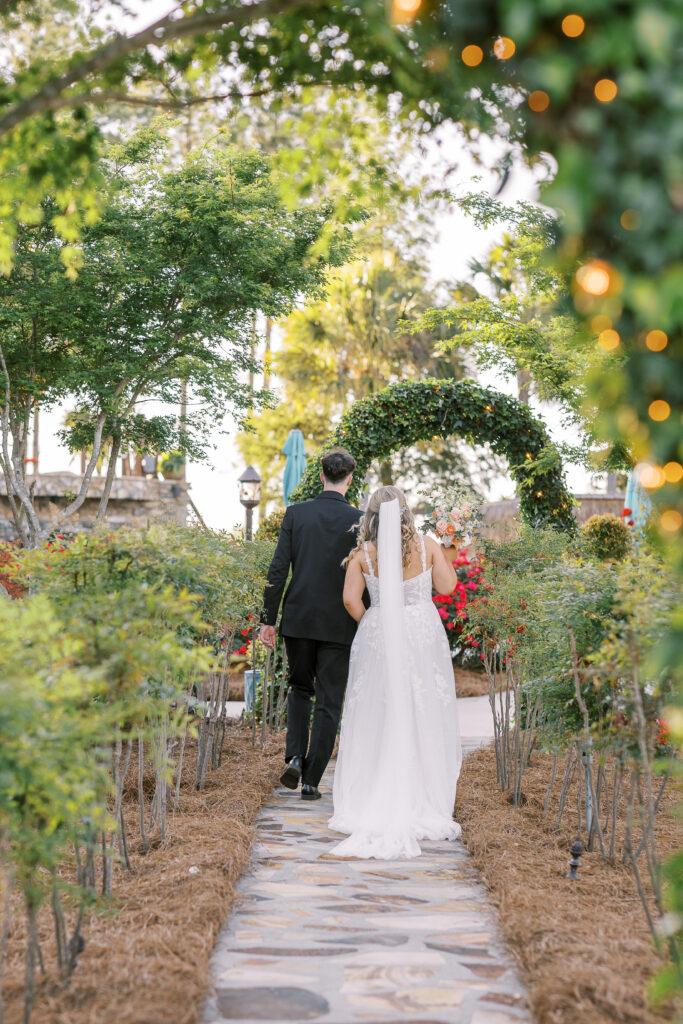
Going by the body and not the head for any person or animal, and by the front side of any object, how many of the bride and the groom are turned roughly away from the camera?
2

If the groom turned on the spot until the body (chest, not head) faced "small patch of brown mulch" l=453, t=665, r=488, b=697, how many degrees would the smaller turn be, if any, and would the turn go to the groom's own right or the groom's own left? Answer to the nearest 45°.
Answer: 0° — they already face it

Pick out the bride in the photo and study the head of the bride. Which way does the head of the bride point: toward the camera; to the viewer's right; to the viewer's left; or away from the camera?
away from the camera

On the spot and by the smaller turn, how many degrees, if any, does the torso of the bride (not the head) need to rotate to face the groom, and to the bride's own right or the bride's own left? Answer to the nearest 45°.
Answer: approximately 45° to the bride's own left

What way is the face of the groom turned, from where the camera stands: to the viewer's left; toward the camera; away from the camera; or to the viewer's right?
away from the camera

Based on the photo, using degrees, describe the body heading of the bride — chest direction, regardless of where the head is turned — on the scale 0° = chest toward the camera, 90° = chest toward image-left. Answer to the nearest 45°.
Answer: approximately 180°

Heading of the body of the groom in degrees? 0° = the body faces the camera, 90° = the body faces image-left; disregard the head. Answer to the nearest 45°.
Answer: approximately 180°
